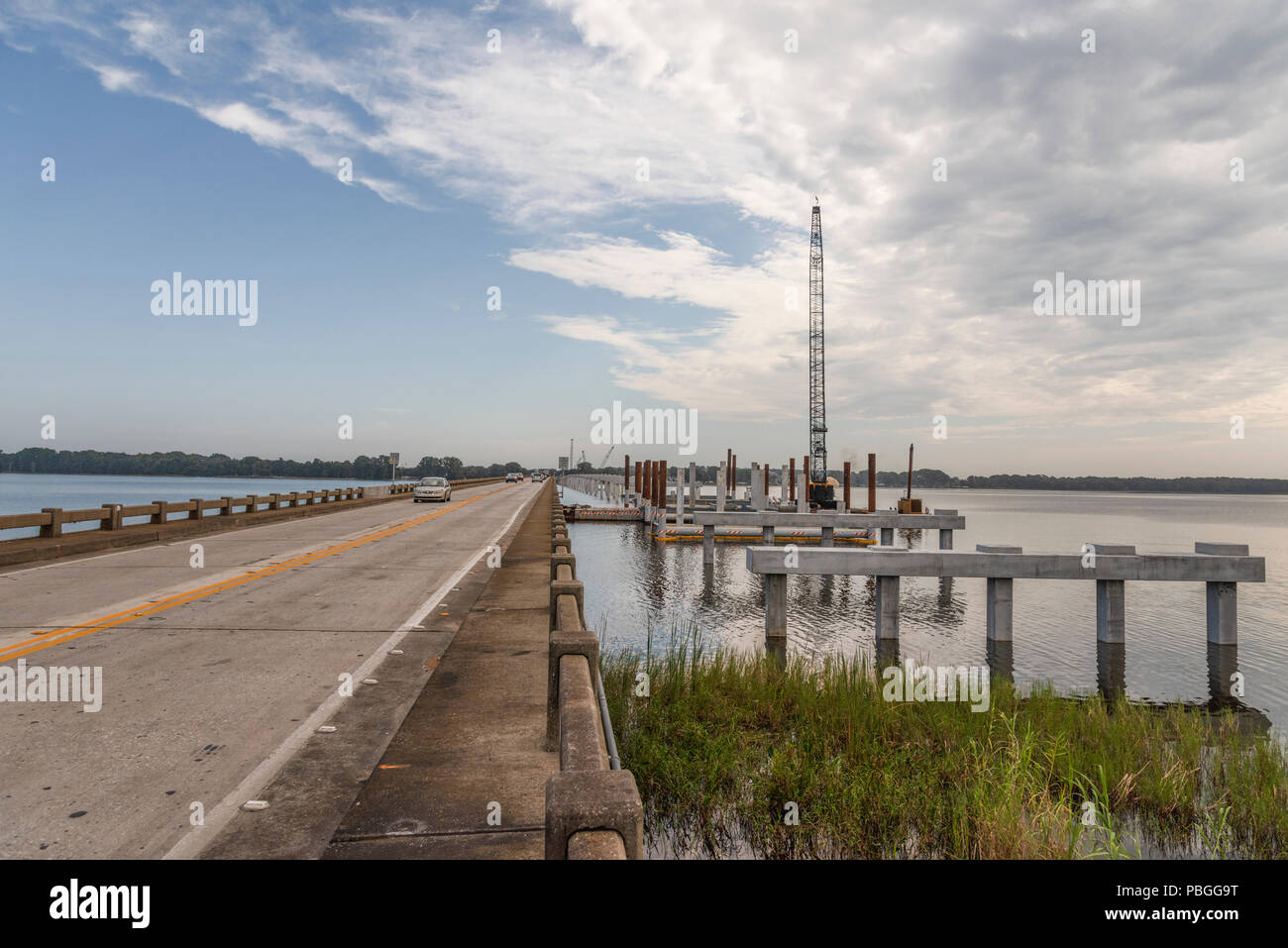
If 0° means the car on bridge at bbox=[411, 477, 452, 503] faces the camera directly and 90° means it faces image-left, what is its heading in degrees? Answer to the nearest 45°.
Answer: approximately 0°
